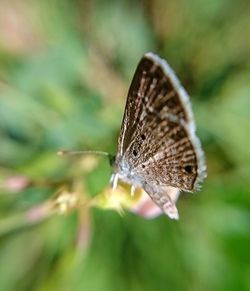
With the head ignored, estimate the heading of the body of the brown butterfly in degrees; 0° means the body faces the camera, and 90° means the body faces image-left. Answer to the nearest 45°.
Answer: approximately 90°
